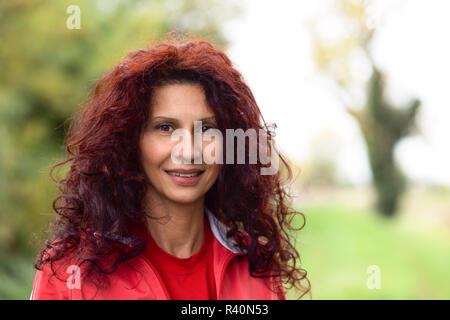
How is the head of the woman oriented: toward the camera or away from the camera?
toward the camera

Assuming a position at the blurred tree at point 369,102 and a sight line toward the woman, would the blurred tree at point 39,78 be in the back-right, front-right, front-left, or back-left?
front-right

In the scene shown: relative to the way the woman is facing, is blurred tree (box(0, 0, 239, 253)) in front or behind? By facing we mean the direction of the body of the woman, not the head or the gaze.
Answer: behind

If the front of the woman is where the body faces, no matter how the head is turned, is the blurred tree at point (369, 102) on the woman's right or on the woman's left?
on the woman's left

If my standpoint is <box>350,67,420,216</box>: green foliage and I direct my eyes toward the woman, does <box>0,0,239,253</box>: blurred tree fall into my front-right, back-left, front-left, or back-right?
front-right
